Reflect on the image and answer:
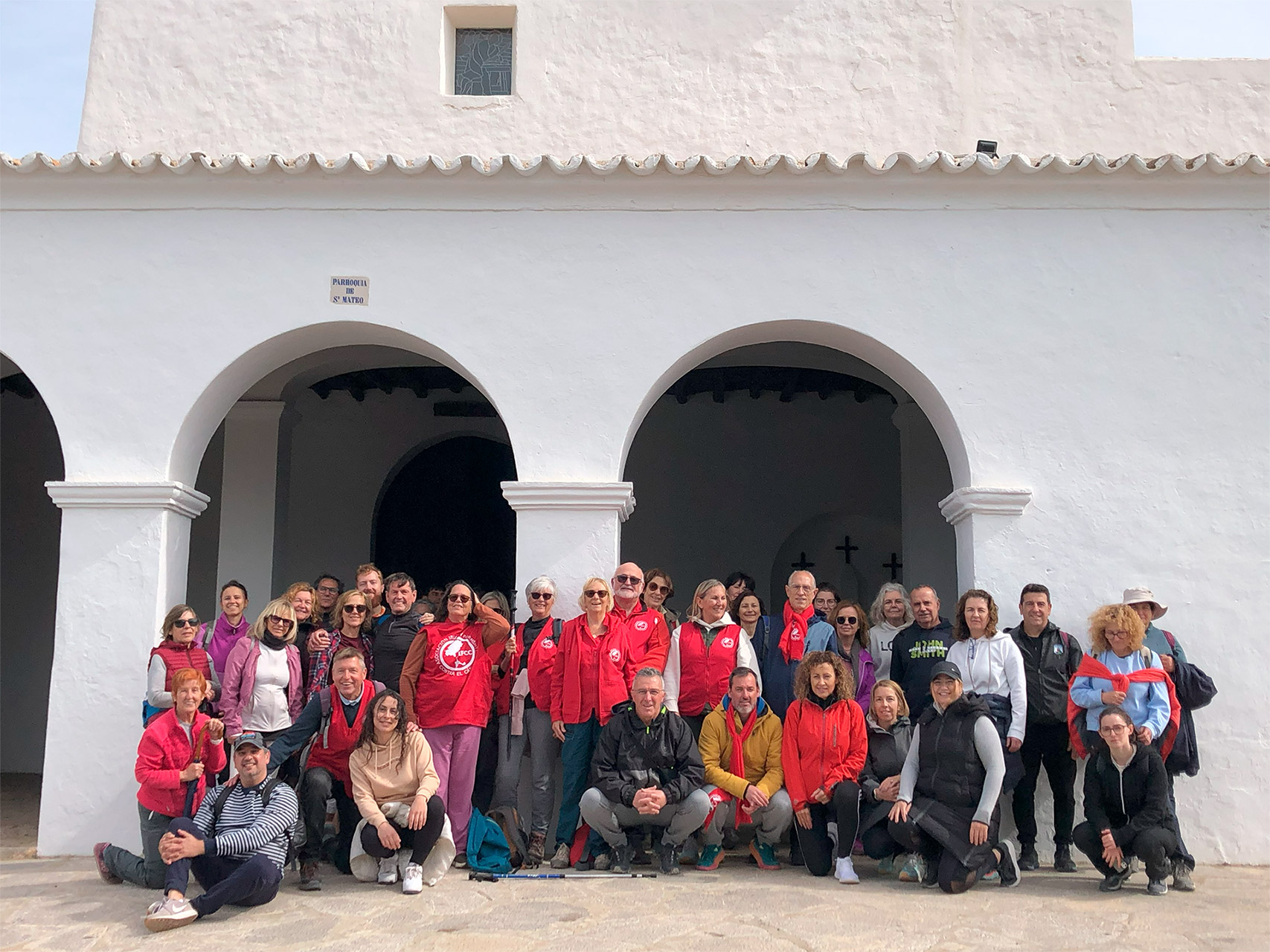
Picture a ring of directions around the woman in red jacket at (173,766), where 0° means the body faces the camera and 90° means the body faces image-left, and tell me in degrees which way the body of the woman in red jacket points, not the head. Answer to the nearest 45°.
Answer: approximately 315°

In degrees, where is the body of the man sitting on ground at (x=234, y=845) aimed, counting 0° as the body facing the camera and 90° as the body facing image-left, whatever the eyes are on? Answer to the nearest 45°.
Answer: approximately 45°

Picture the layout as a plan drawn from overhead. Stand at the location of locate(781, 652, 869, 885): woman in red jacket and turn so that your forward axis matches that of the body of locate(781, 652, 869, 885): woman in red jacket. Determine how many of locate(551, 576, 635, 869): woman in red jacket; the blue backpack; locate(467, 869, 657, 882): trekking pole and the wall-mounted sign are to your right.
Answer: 4

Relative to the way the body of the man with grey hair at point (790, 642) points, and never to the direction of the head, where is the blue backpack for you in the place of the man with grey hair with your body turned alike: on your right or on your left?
on your right

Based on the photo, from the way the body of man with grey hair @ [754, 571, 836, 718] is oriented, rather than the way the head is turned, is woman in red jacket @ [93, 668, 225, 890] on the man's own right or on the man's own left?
on the man's own right

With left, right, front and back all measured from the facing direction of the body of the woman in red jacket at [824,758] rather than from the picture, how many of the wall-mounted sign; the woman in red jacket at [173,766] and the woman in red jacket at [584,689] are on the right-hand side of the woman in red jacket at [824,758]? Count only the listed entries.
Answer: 3
